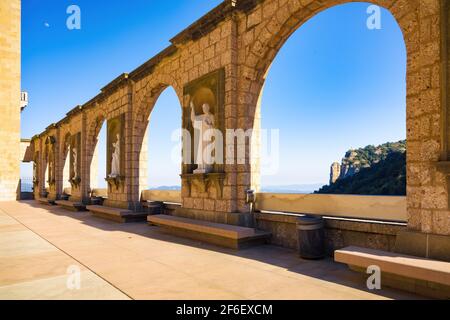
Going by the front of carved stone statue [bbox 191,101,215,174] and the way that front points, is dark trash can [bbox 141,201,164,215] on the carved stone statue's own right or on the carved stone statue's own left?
on the carved stone statue's own right

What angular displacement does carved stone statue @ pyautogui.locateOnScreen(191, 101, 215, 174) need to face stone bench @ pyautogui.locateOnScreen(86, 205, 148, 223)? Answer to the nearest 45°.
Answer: approximately 90° to its right

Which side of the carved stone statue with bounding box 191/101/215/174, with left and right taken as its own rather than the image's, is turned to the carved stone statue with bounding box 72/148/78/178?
right

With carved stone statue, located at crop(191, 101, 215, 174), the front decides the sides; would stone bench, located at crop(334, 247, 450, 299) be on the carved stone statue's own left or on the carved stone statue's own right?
on the carved stone statue's own left

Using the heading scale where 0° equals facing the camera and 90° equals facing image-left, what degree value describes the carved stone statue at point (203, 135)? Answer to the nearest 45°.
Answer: approximately 45°
